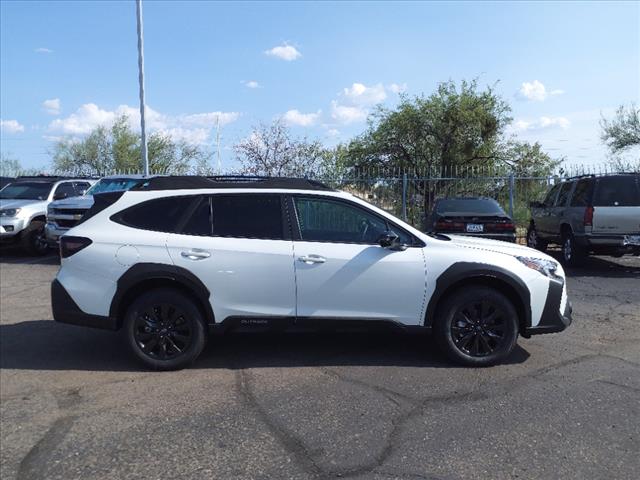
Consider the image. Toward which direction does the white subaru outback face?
to the viewer's right

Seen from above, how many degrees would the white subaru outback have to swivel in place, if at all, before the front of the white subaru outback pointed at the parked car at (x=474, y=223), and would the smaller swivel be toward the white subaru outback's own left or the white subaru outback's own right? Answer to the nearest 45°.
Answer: approximately 45° to the white subaru outback's own left

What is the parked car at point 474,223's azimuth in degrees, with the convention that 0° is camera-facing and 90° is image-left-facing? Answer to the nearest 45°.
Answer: approximately 180°

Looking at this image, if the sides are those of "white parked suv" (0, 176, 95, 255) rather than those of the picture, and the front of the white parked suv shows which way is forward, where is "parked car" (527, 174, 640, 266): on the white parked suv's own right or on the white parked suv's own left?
on the white parked suv's own left

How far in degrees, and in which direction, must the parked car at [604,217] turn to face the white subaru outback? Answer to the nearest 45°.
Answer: approximately 135° to its left

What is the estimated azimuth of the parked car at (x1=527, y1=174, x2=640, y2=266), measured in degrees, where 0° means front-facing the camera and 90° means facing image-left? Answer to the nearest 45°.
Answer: approximately 135°

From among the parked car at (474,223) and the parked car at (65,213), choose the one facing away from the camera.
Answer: the parked car at (474,223)

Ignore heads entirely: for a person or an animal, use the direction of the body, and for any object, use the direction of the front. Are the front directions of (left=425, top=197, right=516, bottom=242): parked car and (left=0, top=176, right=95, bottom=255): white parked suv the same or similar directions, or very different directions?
very different directions

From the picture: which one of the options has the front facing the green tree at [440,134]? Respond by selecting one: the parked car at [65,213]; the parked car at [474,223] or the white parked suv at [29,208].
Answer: the parked car at [474,223]

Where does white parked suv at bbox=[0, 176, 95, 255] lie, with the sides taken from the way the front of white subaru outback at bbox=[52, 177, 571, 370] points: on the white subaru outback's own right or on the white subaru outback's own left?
on the white subaru outback's own left

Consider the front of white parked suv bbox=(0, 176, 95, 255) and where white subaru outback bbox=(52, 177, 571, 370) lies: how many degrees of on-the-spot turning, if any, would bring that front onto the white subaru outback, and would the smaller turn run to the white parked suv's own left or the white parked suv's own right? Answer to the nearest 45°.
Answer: approximately 45° to the white parked suv's own left

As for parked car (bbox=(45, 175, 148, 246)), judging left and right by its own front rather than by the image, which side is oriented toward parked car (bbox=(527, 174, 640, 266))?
left

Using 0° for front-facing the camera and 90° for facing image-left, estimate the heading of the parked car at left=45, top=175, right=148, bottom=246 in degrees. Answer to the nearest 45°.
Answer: approximately 45°

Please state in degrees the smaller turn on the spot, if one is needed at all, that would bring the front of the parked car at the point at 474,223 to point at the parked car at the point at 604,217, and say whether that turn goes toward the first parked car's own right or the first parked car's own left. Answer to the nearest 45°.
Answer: approximately 90° to the first parked car's own right

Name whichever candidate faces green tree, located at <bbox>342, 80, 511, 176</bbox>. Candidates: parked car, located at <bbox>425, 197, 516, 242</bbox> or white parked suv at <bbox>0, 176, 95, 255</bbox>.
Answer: the parked car

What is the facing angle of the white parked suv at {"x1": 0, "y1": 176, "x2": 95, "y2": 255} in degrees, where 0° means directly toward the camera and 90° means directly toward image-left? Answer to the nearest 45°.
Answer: approximately 45°

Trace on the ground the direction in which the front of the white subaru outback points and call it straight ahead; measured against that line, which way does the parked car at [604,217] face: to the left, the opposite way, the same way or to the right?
to the left
